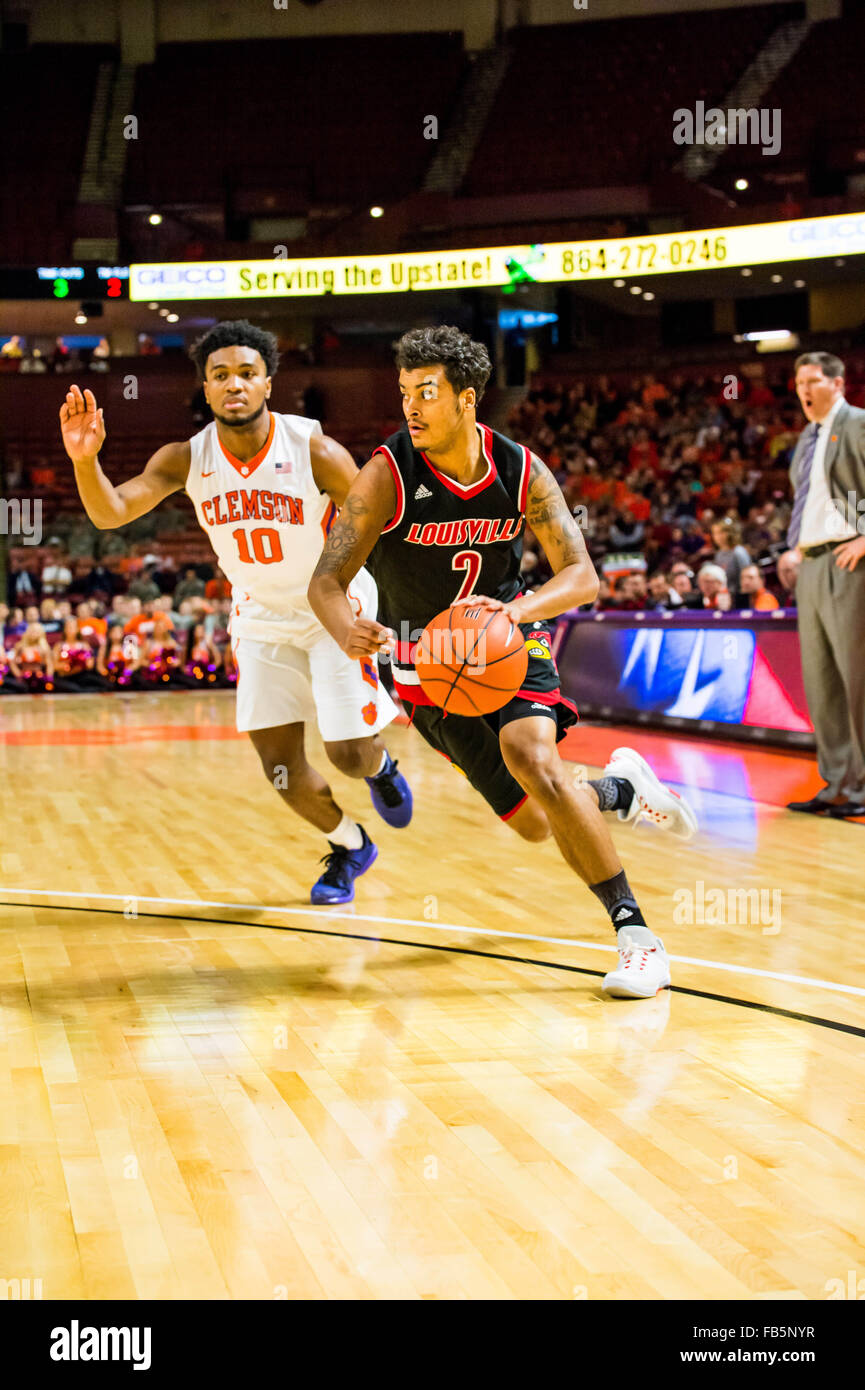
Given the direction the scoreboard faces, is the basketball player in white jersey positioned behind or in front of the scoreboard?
in front

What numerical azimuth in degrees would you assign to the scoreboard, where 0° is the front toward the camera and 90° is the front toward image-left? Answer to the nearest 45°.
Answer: approximately 0°

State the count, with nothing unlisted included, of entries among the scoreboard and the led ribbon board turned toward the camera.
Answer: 2

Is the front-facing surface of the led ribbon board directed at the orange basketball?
yes

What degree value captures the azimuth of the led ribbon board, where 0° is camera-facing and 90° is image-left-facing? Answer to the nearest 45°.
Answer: approximately 0°

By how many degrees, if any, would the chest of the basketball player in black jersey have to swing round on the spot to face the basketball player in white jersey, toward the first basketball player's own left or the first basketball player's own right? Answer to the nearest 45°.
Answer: approximately 135° to the first basketball player's own right

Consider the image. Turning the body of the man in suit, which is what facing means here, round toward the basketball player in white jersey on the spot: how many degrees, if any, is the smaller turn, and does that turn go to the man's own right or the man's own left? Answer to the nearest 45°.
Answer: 0° — they already face them
